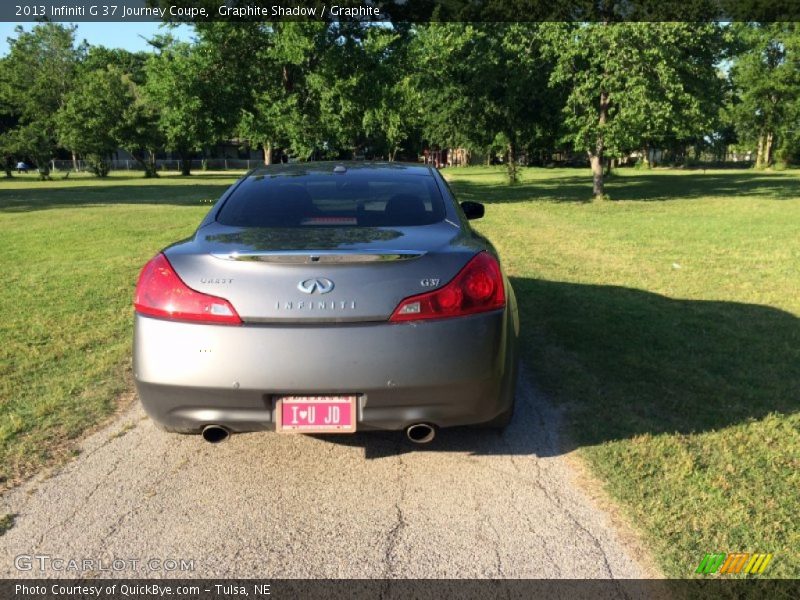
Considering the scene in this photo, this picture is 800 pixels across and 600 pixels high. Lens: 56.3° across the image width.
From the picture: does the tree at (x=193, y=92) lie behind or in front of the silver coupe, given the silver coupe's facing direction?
in front

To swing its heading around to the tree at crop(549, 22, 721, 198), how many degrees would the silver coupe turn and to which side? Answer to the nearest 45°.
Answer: approximately 45° to its right

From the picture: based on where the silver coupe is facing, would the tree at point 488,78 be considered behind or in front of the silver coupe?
in front

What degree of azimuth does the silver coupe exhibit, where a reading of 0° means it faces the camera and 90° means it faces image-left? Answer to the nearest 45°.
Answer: approximately 180°

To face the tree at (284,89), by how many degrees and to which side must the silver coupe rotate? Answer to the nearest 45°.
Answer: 0° — it already faces it
